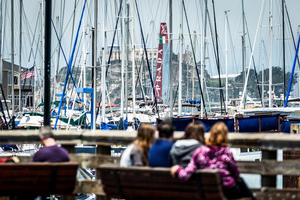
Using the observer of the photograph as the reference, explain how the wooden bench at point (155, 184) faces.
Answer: facing away from the viewer

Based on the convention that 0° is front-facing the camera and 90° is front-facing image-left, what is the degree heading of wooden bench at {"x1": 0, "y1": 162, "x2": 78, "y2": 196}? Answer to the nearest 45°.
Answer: approximately 180°

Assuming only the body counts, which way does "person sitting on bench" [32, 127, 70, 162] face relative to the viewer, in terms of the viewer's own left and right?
facing away from the viewer

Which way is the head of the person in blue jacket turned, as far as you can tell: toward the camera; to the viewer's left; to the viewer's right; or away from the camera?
away from the camera

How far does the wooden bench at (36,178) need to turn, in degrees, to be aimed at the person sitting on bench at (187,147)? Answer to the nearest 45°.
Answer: approximately 135° to its right

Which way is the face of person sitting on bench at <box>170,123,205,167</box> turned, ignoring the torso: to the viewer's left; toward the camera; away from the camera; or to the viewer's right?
away from the camera

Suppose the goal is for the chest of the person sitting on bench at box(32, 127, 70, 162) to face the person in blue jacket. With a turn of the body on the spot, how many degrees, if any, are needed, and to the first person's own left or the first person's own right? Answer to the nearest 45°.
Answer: approximately 135° to the first person's own right

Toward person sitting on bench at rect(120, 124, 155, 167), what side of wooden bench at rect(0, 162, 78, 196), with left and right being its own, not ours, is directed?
right

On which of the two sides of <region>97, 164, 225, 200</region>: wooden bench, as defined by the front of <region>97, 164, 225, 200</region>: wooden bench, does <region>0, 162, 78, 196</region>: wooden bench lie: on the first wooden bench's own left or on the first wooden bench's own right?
on the first wooden bench's own left

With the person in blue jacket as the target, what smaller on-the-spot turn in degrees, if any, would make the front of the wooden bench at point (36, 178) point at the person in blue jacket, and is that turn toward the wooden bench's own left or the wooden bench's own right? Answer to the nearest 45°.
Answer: approximately 135° to the wooden bench's own right

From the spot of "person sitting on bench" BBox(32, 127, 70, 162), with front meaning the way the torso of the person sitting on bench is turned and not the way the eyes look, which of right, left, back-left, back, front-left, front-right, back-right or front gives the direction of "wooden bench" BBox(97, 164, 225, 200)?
back-right

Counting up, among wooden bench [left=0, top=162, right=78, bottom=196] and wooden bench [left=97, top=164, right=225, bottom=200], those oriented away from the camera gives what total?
2
